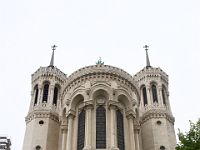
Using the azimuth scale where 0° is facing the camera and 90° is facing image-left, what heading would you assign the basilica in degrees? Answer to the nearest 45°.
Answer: approximately 180°

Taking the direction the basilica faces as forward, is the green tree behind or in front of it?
behind
